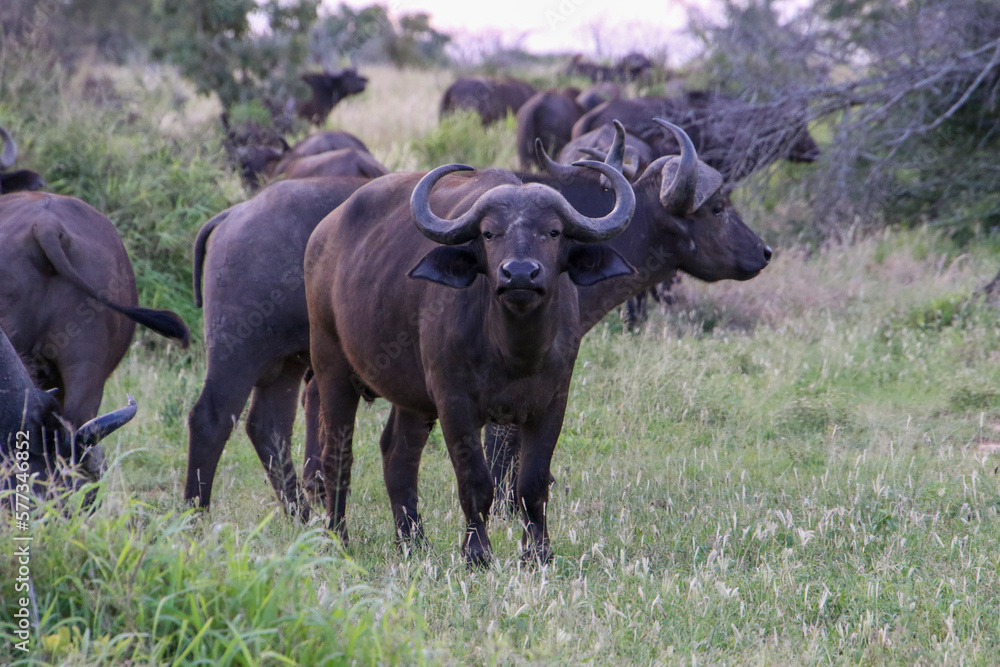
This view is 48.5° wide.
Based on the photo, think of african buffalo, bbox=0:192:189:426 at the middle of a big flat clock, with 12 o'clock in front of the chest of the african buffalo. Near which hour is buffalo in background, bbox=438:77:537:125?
The buffalo in background is roughly at 1 o'clock from the african buffalo.

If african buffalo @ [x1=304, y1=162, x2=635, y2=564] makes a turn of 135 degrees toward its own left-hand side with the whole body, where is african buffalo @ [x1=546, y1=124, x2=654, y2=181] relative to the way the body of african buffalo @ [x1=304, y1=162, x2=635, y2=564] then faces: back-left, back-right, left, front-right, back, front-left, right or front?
front

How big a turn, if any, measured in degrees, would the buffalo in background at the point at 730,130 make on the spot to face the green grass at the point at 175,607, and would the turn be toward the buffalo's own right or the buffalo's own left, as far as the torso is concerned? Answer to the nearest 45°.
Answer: approximately 90° to the buffalo's own right

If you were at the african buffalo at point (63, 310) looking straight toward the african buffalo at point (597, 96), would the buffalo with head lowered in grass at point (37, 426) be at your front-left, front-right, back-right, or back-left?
back-right

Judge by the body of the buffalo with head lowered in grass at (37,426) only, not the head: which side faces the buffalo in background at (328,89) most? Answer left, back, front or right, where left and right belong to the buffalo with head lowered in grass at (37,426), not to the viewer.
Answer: left

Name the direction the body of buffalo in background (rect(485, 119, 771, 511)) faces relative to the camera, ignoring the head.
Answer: to the viewer's right

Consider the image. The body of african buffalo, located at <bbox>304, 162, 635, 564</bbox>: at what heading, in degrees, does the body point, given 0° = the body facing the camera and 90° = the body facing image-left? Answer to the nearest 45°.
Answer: approximately 315°

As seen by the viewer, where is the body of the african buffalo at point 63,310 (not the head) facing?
away from the camera

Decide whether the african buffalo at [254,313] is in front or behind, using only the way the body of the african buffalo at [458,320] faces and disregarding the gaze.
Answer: behind

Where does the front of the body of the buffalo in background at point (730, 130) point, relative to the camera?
to the viewer's right

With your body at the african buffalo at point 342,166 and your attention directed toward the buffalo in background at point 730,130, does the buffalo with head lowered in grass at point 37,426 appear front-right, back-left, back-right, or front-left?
back-right
